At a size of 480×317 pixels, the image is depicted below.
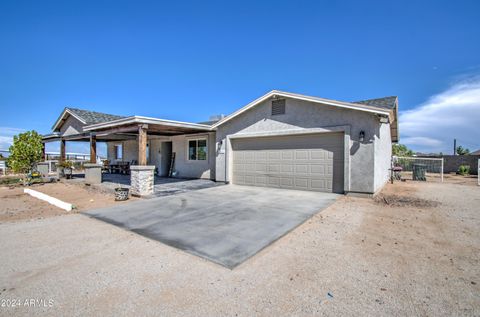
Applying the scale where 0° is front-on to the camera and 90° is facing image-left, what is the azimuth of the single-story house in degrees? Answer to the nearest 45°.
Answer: approximately 45°

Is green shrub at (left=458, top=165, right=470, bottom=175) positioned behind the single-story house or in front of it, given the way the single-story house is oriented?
behind

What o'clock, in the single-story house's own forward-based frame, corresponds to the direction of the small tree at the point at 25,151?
The small tree is roughly at 2 o'clock from the single-story house.

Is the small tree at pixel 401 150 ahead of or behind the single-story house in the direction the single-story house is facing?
behind
